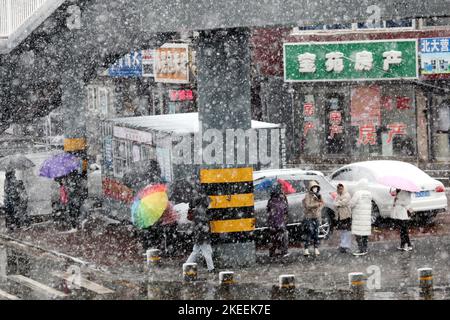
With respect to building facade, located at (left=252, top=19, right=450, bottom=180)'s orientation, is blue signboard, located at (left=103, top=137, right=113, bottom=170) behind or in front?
in front

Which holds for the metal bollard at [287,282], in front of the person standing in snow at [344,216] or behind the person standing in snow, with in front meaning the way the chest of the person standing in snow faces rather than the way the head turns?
in front

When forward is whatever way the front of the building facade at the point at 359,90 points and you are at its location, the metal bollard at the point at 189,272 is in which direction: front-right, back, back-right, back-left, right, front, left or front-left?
front

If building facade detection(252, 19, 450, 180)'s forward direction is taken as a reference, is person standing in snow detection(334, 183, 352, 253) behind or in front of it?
in front

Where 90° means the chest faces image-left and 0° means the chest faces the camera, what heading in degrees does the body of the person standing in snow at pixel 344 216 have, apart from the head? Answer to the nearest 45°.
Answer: approximately 45°

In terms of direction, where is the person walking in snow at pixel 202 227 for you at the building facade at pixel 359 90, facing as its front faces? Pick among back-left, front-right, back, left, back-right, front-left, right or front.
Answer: front

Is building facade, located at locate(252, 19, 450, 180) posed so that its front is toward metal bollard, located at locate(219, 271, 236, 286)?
yes

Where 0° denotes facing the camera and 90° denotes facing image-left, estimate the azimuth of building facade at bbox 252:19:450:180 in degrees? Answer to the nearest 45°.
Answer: approximately 0°
